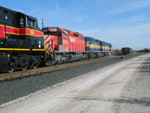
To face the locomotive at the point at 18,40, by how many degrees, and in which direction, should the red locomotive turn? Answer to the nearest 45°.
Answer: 0° — it already faces it

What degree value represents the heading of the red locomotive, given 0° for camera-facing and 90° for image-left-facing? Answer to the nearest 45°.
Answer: approximately 45°
